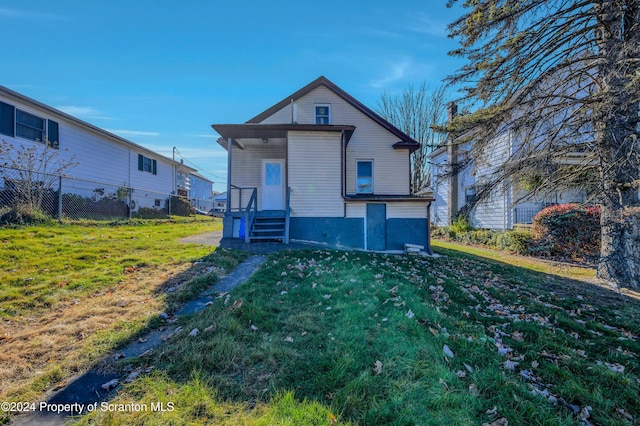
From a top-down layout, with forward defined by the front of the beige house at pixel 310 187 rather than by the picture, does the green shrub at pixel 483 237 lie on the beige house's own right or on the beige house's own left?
on the beige house's own left

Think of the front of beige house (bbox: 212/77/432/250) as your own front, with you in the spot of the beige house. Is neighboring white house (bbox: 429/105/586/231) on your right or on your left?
on your left

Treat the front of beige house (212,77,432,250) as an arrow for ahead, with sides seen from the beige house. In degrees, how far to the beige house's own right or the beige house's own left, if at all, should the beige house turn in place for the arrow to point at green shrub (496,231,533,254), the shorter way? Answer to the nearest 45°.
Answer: approximately 90° to the beige house's own left

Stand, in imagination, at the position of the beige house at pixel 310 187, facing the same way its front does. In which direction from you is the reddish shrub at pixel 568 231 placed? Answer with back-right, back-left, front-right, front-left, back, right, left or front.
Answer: left

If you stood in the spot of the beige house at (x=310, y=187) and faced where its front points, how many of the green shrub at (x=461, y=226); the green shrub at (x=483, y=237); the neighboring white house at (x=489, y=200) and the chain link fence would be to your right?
1

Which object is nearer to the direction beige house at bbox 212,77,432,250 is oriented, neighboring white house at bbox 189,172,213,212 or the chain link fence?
the chain link fence

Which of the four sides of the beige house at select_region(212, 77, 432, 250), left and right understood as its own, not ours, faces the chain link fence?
right

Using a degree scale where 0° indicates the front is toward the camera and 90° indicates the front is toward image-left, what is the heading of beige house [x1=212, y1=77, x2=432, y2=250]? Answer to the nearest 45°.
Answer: approximately 0°

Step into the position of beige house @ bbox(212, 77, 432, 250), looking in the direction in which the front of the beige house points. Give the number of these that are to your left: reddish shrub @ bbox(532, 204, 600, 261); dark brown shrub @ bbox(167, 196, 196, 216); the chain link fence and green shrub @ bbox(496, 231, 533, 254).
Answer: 2

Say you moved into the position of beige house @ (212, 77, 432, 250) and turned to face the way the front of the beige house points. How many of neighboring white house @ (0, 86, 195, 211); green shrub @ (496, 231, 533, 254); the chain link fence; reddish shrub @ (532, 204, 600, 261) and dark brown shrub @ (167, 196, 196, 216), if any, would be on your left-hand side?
2

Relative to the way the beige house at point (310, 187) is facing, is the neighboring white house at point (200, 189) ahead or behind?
behind
